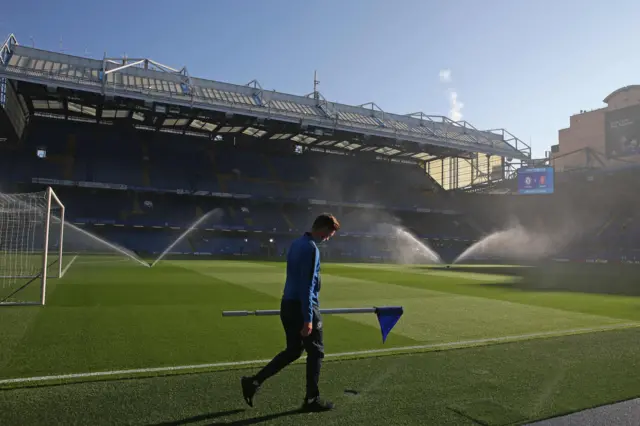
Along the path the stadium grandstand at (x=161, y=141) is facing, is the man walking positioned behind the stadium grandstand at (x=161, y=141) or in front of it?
in front

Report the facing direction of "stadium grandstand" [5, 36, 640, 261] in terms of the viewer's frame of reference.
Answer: facing the viewer and to the right of the viewer
